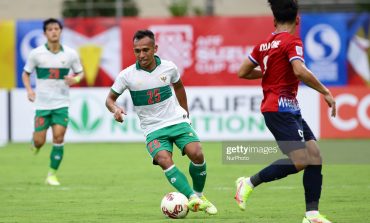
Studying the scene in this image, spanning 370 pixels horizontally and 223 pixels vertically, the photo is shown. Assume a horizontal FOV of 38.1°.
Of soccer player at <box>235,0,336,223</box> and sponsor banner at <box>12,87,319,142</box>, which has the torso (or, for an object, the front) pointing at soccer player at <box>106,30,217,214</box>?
the sponsor banner

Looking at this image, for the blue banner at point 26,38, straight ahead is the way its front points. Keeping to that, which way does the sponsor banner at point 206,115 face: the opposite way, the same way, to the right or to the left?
the same way

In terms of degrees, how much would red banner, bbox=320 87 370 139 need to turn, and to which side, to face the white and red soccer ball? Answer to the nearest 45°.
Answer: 0° — it already faces it

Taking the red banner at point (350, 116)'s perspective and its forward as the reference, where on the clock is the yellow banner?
The yellow banner is roughly at 3 o'clock from the red banner.

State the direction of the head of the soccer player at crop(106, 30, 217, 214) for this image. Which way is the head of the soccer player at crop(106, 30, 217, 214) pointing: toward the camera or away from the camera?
toward the camera

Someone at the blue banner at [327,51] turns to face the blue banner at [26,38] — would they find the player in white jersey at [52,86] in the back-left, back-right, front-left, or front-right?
front-left

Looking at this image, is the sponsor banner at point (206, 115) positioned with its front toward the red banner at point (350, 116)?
no

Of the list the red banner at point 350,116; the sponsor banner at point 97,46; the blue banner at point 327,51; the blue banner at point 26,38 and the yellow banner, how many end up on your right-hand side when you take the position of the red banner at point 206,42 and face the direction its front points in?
3

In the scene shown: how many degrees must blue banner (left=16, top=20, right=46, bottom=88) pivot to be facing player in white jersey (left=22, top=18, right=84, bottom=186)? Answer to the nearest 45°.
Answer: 0° — it already faces them

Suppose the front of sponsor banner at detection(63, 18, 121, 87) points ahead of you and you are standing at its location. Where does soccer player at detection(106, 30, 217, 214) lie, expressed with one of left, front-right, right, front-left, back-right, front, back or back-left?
front

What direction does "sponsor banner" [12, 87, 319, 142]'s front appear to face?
toward the camera

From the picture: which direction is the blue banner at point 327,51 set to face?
toward the camera

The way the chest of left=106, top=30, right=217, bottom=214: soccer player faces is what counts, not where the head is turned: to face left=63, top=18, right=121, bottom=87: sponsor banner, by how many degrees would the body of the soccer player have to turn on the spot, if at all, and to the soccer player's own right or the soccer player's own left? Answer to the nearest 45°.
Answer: approximately 180°

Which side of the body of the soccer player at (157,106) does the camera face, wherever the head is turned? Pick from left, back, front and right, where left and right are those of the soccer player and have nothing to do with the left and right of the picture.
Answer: front

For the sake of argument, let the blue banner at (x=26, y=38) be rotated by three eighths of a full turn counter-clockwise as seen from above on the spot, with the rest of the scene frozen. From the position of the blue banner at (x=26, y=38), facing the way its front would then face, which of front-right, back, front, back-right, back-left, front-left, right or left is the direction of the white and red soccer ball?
back-right
